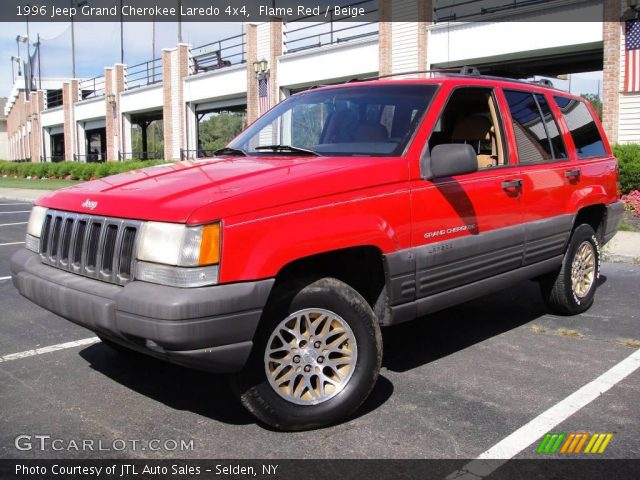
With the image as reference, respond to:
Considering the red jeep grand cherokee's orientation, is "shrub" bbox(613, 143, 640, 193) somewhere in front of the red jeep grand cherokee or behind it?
behind

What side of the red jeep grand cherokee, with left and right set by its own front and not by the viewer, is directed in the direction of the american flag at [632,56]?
back

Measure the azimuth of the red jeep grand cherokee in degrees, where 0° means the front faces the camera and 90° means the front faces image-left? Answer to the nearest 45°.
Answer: approximately 45°

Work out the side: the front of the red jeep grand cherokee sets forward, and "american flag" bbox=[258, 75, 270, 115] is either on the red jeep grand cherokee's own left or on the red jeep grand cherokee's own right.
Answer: on the red jeep grand cherokee's own right

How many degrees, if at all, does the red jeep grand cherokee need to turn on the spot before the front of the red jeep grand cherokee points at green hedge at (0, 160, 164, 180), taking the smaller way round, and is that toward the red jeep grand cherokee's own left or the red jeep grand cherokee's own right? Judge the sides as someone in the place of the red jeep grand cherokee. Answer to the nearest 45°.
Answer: approximately 135° to the red jeep grand cherokee's own right

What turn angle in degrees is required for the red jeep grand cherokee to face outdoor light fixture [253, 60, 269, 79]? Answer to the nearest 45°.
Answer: approximately 135° to its right

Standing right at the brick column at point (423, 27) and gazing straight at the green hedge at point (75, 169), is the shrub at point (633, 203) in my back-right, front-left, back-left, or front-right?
back-left

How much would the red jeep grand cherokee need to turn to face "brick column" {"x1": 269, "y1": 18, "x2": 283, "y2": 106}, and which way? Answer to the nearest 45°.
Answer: approximately 135° to its right

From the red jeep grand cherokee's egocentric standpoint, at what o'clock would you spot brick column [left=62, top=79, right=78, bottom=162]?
The brick column is roughly at 4 o'clock from the red jeep grand cherokee.

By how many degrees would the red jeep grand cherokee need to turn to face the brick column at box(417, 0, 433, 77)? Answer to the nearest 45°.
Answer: approximately 135° to its right

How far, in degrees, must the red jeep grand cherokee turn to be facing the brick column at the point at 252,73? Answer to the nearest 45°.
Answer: approximately 135° to its right
